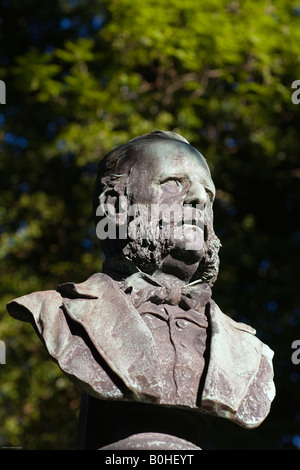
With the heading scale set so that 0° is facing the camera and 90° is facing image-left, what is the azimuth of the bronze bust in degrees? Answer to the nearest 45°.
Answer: approximately 315°
